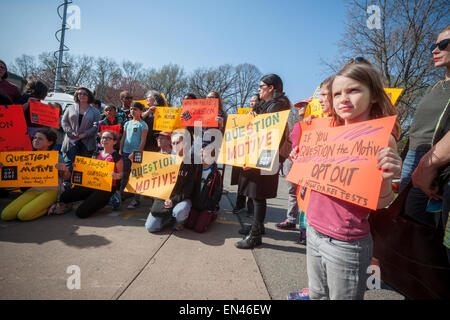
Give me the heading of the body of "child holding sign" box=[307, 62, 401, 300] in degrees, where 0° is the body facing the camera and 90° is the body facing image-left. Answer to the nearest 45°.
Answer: approximately 45°

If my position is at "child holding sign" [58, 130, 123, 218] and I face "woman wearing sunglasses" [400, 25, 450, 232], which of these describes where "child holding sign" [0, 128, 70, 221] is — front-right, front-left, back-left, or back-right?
back-right

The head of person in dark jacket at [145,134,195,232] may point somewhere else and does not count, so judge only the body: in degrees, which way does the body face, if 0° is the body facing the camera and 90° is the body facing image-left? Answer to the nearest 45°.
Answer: approximately 45°

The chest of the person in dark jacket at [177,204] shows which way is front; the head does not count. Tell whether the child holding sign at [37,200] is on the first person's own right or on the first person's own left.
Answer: on the first person's own right

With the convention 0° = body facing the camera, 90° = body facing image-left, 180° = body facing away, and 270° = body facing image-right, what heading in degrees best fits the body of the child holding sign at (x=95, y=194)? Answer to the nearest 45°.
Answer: approximately 45°
